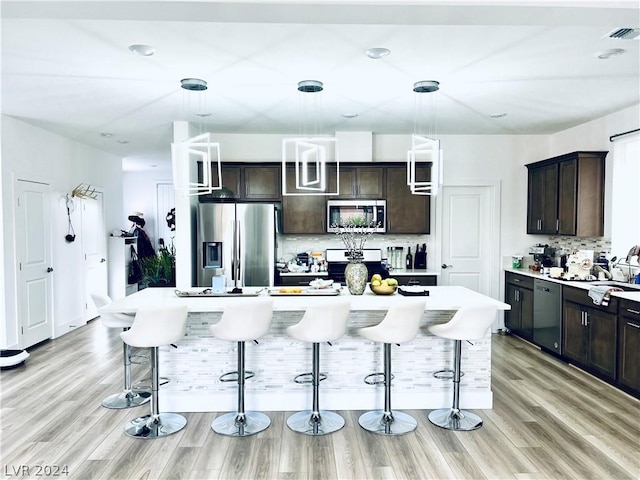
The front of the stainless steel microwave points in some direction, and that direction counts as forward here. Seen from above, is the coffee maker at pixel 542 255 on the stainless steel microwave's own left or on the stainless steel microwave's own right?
on the stainless steel microwave's own left

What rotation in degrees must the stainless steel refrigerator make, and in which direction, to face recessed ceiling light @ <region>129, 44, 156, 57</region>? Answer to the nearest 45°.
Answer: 0° — it already faces it

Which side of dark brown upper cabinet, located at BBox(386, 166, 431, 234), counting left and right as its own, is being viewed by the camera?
front

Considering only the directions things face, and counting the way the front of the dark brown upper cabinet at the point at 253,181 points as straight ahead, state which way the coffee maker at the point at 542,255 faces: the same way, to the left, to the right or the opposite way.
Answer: to the right

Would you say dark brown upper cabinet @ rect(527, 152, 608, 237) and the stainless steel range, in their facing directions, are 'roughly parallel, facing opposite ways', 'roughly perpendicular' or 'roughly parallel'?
roughly perpendicular

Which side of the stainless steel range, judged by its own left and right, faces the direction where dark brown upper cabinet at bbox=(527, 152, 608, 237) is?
left

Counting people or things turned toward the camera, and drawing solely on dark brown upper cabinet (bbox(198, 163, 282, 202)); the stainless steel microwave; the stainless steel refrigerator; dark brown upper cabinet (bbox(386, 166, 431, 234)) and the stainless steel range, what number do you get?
5

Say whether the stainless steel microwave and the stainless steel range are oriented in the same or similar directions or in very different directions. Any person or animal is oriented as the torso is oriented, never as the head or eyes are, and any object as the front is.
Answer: same or similar directions

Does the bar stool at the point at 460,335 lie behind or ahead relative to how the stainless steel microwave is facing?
ahead

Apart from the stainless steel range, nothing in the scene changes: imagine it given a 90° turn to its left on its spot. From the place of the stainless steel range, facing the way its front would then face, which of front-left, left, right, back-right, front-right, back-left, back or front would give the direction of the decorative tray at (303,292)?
right

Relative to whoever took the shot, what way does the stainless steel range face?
facing the viewer

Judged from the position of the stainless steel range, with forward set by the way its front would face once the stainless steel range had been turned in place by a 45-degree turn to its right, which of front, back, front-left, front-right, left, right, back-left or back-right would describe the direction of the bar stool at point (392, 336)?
front-left

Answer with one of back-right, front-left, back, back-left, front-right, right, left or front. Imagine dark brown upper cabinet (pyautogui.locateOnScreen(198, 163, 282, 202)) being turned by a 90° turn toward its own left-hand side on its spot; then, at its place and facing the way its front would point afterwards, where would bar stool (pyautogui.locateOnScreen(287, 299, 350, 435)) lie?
right

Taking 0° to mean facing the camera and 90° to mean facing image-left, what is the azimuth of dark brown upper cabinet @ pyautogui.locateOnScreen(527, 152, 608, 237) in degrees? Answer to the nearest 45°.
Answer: approximately 45°

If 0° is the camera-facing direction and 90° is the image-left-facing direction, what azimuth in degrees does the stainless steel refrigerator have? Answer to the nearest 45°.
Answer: approximately 0°

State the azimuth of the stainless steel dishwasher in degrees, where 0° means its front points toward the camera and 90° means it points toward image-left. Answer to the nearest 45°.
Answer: approximately 45°

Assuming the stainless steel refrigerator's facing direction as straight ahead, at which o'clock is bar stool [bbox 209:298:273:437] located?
The bar stool is roughly at 12 o'clock from the stainless steel refrigerator.
